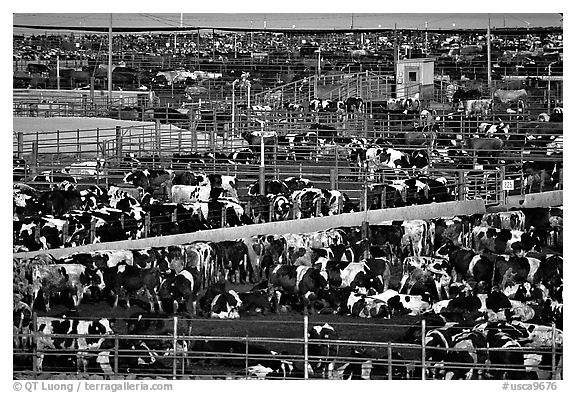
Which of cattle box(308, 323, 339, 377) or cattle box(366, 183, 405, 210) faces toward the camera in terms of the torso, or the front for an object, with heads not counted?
cattle box(308, 323, 339, 377)

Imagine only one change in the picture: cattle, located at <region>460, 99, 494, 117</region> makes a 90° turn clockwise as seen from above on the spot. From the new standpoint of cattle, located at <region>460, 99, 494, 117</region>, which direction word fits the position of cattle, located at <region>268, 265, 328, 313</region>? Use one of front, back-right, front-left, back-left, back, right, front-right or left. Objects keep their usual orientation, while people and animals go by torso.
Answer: back

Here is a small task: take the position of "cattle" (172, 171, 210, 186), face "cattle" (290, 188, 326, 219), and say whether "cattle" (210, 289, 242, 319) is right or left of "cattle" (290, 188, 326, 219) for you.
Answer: right

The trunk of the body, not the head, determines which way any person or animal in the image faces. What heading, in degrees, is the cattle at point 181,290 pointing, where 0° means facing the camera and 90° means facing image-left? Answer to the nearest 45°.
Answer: approximately 45°

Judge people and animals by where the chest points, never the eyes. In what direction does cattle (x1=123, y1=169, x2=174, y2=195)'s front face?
to the viewer's left

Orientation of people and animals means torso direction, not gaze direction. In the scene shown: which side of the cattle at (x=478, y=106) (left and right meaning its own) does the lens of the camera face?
left

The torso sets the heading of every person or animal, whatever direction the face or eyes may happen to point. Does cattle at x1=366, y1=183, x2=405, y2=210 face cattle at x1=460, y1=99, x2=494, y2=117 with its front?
no

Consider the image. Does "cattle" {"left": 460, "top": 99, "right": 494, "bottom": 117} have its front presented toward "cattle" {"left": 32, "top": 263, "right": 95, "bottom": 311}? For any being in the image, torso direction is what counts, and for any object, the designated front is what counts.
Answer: no

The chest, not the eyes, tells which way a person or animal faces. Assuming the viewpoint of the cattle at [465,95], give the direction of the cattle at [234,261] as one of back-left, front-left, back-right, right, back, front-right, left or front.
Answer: left
